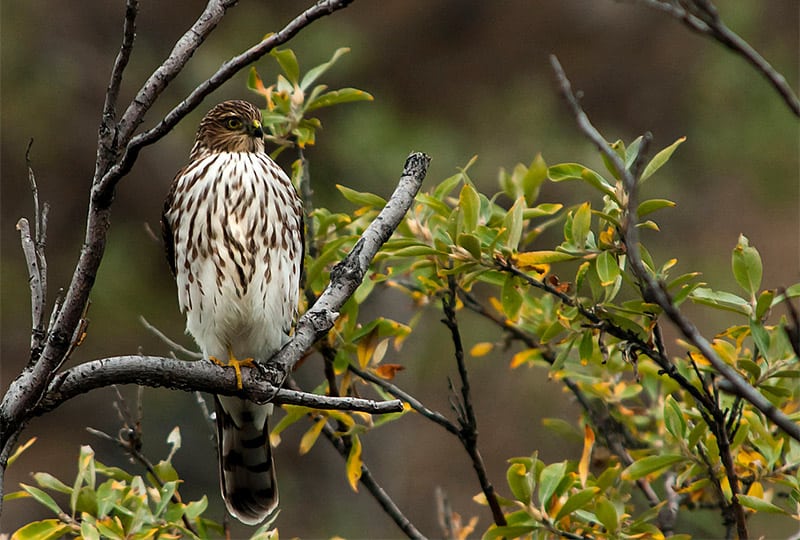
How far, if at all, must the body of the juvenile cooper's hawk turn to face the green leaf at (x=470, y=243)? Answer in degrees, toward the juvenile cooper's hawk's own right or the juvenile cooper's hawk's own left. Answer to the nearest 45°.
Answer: approximately 45° to the juvenile cooper's hawk's own left

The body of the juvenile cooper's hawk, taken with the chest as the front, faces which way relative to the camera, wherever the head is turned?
toward the camera

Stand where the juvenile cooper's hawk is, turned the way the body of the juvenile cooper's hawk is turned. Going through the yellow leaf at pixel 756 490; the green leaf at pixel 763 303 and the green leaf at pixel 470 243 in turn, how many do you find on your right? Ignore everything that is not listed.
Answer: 0

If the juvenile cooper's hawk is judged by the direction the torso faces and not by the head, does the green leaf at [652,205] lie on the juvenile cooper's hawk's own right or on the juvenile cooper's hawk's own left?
on the juvenile cooper's hawk's own left

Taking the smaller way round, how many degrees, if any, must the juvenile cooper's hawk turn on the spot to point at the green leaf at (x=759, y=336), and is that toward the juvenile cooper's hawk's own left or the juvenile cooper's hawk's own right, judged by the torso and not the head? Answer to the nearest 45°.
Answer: approximately 45° to the juvenile cooper's hawk's own left
